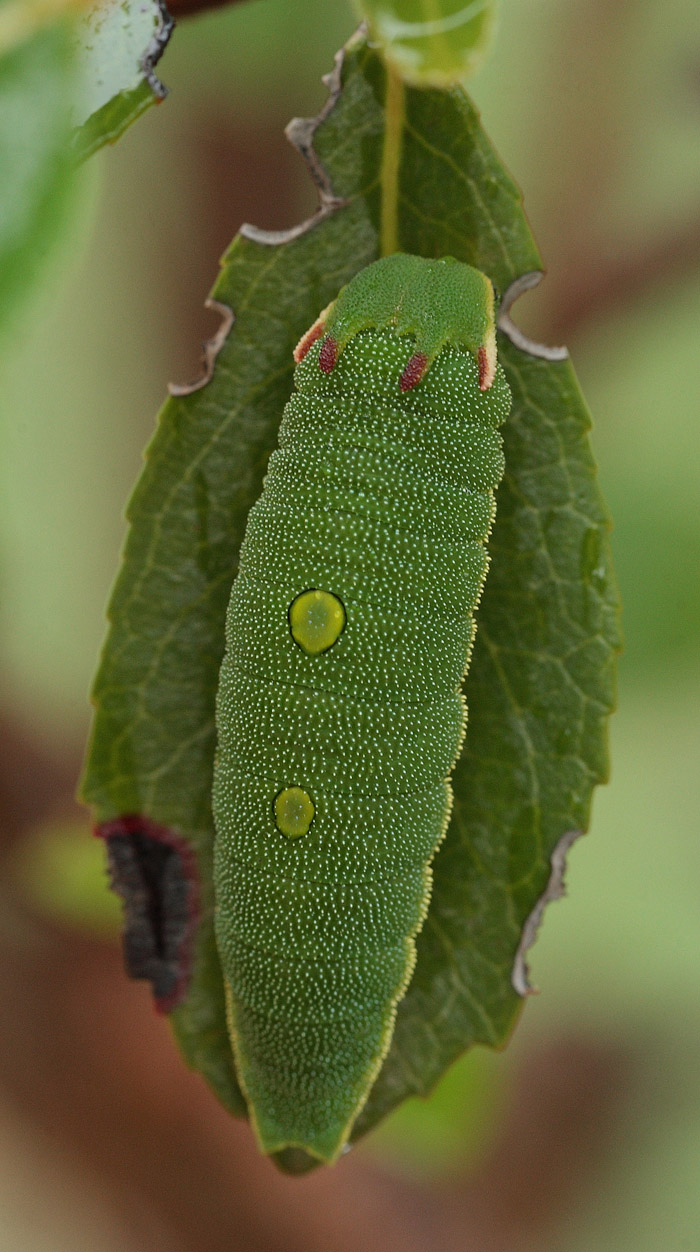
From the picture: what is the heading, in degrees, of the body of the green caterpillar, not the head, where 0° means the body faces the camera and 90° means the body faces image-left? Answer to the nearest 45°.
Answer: approximately 180°
